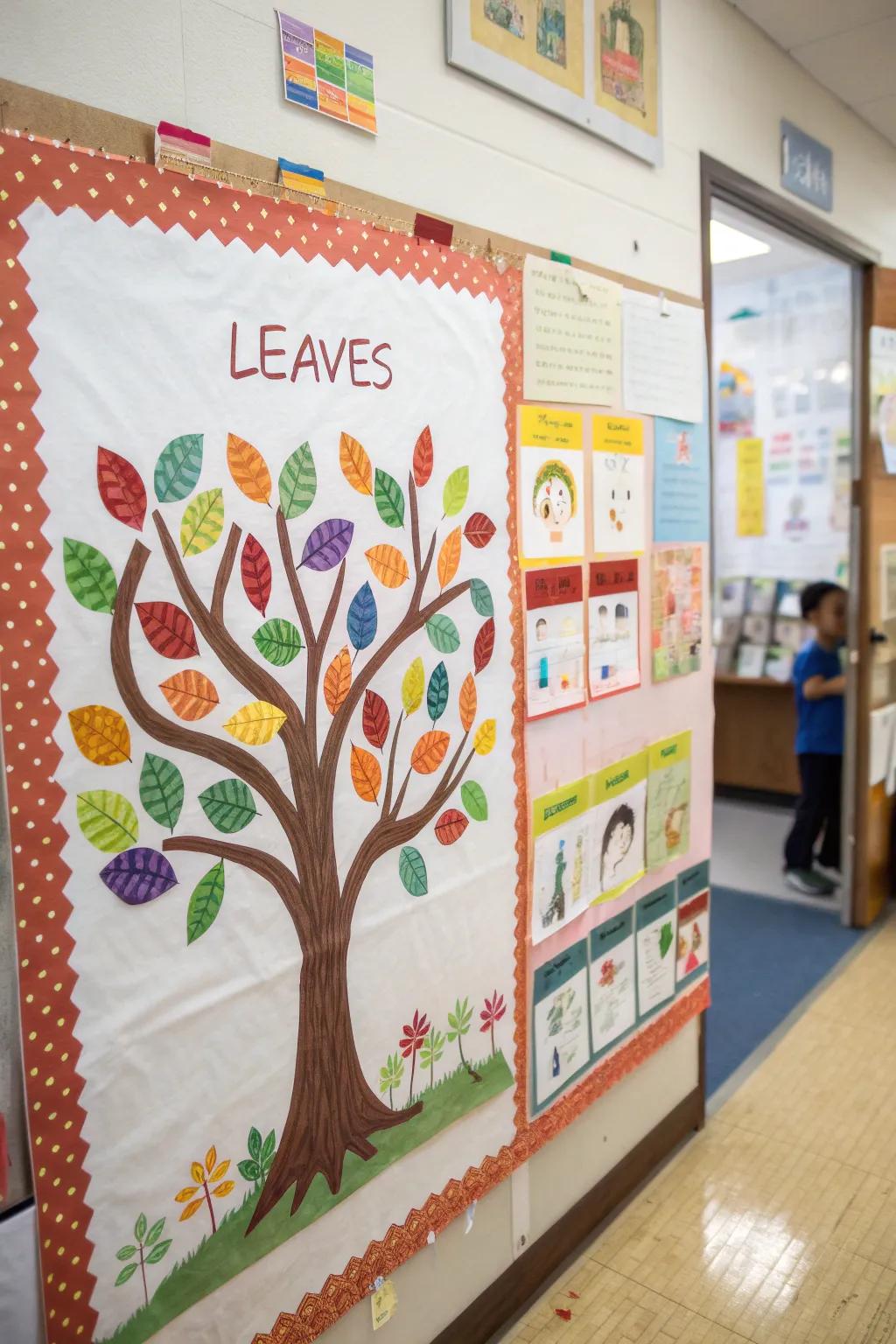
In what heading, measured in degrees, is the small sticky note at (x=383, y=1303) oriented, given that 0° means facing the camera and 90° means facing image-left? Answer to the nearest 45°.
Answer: approximately 315°

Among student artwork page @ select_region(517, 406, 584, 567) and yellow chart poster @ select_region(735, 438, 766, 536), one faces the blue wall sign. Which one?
the yellow chart poster

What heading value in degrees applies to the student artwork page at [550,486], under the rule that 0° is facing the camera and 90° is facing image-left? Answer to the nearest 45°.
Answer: approximately 315°

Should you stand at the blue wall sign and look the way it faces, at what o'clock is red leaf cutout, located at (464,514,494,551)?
The red leaf cutout is roughly at 2 o'clock from the blue wall sign.

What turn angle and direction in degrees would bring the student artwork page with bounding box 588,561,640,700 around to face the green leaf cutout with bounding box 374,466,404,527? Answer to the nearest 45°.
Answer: approximately 90° to its right

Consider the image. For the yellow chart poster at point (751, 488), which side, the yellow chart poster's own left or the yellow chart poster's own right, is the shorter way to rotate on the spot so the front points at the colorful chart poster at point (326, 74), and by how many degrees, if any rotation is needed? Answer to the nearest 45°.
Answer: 0° — it already faces it

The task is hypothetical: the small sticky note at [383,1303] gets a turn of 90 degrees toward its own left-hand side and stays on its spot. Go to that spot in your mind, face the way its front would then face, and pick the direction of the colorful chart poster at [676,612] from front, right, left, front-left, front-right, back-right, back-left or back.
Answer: front
